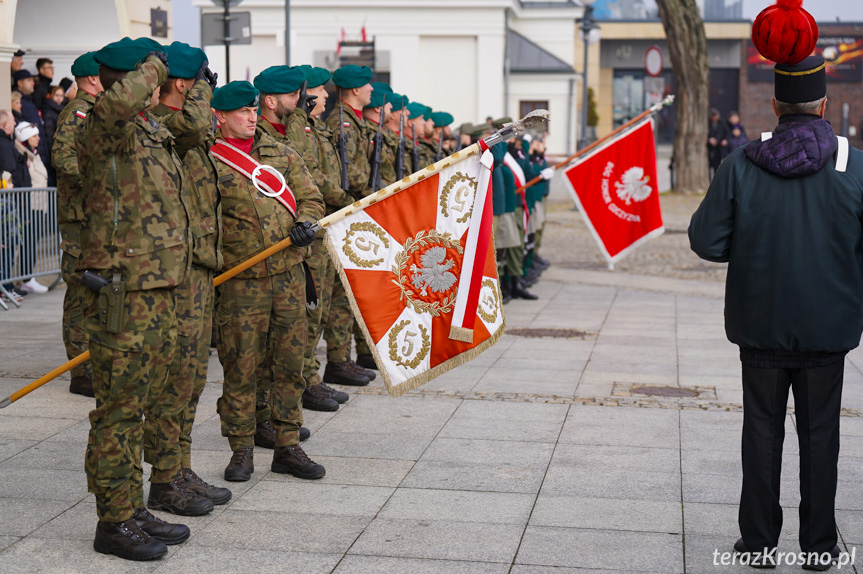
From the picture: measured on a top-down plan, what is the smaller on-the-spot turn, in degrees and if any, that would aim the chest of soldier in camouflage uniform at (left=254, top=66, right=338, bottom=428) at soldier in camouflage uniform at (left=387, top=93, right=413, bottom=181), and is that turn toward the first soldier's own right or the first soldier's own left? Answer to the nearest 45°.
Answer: approximately 90° to the first soldier's own left

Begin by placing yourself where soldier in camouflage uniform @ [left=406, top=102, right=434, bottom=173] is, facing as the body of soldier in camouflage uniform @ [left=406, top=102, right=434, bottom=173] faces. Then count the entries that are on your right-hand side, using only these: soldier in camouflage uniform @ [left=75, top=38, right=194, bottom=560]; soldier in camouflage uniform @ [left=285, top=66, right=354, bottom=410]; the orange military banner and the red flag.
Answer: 3

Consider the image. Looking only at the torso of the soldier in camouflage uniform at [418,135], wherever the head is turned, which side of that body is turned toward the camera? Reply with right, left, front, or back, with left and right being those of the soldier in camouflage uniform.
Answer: right

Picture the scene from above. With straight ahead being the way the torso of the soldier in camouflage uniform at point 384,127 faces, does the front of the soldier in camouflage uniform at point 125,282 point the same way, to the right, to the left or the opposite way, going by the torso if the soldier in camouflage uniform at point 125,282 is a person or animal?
the same way

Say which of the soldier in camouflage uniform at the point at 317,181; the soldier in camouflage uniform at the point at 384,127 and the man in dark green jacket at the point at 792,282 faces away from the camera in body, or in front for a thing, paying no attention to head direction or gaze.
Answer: the man in dark green jacket

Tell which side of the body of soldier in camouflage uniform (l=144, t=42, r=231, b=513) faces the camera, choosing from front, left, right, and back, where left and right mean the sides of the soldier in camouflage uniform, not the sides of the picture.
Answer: right

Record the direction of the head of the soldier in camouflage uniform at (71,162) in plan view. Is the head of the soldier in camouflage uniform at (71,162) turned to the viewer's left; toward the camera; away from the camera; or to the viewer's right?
to the viewer's right

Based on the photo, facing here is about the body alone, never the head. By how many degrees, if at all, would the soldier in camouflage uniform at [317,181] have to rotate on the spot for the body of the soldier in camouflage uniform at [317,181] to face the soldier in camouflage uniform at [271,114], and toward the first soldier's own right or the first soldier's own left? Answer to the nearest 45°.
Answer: approximately 90° to the first soldier's own right

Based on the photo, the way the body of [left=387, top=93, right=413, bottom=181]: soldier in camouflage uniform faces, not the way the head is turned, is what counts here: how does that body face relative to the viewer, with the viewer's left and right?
facing to the right of the viewer

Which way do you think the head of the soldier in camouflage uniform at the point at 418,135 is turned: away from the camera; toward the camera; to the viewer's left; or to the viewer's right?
to the viewer's right

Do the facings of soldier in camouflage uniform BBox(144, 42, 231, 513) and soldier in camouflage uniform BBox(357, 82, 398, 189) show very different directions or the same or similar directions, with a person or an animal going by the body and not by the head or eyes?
same or similar directions

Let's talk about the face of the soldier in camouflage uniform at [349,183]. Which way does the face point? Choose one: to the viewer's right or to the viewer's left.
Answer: to the viewer's right

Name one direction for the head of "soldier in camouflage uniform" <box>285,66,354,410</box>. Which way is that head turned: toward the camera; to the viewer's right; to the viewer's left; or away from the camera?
to the viewer's right

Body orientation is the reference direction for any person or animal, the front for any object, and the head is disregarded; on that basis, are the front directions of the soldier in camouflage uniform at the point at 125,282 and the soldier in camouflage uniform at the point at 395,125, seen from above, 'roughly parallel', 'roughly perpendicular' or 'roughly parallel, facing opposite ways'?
roughly parallel

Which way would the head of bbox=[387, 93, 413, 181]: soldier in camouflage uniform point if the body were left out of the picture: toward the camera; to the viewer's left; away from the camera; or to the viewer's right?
to the viewer's right

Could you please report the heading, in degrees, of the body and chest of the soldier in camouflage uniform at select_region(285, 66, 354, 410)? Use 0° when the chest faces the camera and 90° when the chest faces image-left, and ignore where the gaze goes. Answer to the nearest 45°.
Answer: approximately 270°

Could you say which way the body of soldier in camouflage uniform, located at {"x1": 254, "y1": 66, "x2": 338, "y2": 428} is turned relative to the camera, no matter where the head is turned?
to the viewer's right

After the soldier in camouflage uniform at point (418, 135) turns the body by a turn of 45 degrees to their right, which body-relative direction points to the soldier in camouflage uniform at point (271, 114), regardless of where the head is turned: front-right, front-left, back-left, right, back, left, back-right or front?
front-right

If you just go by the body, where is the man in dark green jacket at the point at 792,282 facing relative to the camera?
away from the camera

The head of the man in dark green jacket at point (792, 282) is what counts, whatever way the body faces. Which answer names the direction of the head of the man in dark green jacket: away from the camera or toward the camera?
away from the camera

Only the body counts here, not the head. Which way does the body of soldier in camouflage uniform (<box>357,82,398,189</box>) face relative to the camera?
to the viewer's right

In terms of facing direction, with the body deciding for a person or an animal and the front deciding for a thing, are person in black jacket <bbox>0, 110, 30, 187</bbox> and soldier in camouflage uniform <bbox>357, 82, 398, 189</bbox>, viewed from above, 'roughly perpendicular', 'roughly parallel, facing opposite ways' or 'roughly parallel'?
roughly parallel
